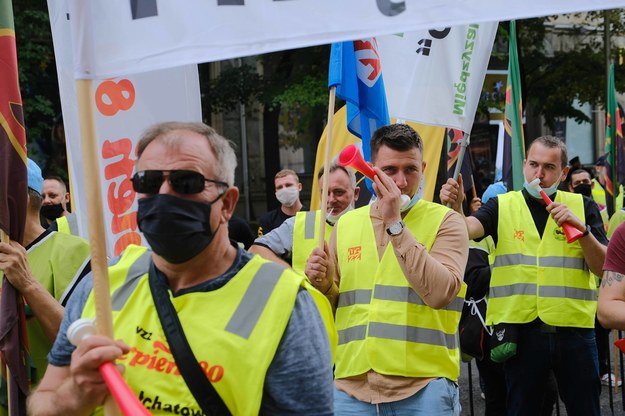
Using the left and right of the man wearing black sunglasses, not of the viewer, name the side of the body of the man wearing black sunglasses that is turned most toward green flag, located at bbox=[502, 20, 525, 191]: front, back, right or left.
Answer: back

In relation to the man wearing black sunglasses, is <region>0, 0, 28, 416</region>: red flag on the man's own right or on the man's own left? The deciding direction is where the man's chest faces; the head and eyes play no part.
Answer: on the man's own right

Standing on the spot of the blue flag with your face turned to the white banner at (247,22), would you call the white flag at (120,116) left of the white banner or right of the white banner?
right

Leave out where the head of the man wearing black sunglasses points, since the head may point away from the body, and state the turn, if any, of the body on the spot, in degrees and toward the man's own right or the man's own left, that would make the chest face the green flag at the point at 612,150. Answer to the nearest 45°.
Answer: approximately 180°
